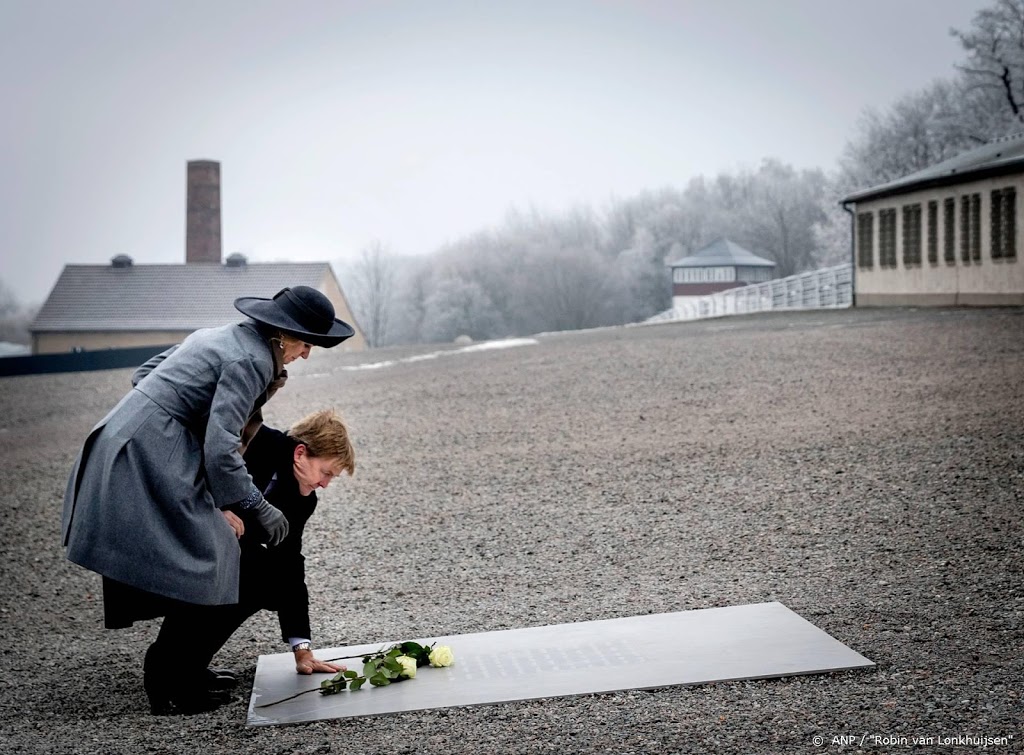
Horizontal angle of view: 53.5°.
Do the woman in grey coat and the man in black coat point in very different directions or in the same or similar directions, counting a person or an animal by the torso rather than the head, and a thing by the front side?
same or similar directions

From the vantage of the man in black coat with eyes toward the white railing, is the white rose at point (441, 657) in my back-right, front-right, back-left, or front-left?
front-right

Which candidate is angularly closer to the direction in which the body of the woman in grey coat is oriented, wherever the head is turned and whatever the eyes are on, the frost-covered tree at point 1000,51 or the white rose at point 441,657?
the white rose

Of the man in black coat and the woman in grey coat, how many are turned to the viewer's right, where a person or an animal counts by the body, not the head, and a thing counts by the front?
2

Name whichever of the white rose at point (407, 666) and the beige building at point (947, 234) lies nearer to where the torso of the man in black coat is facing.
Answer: the white rose

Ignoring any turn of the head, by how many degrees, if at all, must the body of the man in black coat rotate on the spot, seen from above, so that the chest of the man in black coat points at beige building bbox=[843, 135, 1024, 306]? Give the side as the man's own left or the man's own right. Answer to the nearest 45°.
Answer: approximately 45° to the man's own left

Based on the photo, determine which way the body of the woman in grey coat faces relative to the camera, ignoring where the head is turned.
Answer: to the viewer's right

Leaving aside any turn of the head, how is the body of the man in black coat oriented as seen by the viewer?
to the viewer's right

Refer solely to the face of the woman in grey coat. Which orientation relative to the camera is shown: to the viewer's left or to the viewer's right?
to the viewer's right

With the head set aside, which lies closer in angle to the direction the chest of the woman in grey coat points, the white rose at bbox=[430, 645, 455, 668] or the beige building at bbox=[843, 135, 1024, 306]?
the white rose

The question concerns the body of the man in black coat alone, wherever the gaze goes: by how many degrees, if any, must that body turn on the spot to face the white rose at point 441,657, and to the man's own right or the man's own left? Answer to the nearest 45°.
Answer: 0° — they already face it
